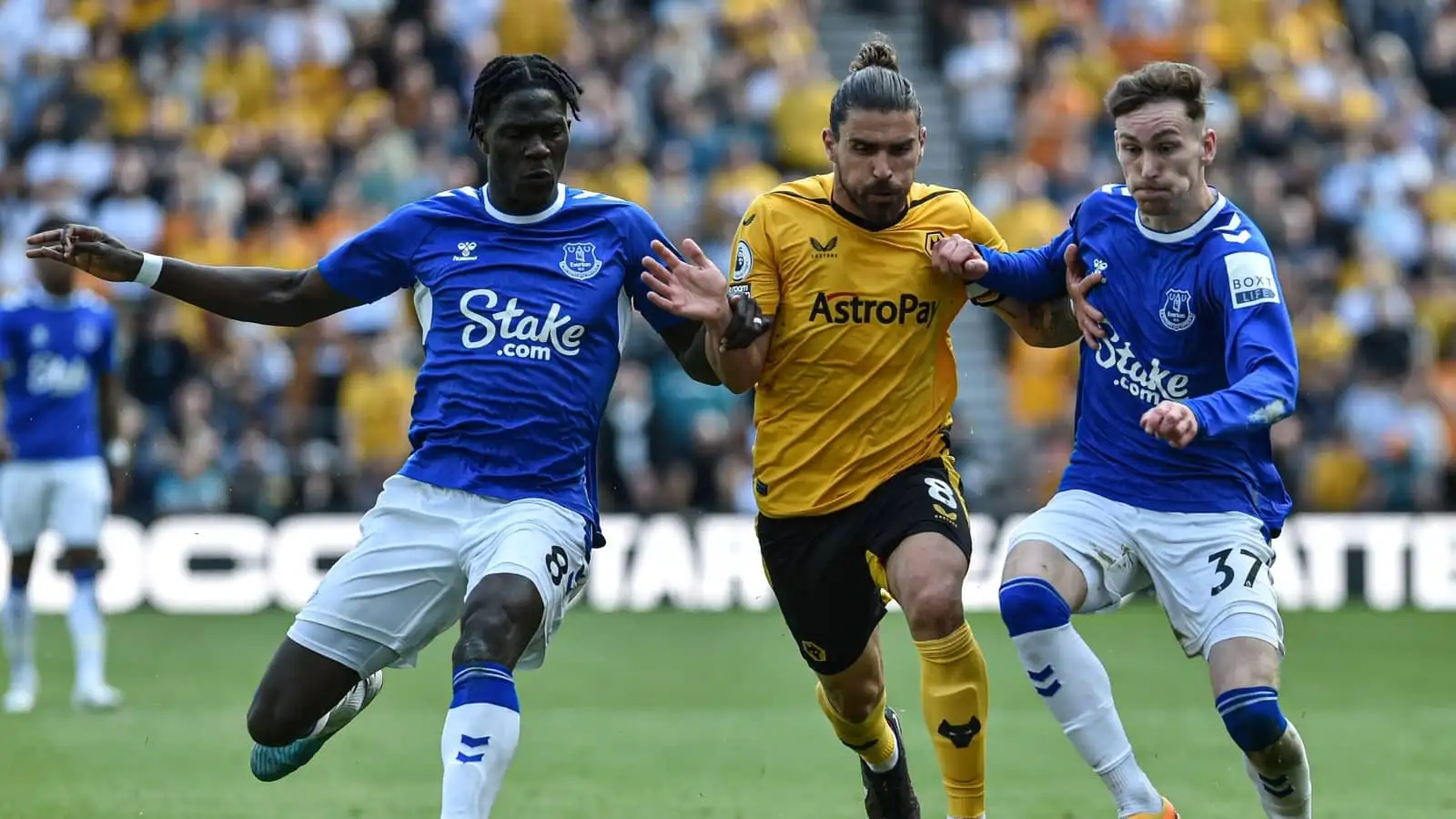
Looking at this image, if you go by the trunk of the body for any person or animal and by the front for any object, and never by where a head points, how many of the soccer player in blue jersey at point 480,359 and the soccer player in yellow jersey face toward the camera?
2

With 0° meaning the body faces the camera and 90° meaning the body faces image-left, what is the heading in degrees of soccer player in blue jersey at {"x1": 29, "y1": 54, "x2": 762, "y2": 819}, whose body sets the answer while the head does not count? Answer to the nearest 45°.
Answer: approximately 0°

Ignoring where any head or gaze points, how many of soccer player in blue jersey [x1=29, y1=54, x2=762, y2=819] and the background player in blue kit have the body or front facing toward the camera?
2

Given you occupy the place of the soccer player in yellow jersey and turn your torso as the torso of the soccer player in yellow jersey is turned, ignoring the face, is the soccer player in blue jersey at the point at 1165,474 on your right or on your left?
on your left

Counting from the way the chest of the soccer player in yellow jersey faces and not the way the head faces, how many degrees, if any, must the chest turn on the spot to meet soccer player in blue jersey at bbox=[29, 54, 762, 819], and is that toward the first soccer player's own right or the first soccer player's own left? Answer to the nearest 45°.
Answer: approximately 90° to the first soccer player's own right

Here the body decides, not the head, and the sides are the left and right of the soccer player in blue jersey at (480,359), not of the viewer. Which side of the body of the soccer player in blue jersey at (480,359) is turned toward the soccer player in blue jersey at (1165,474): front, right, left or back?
left

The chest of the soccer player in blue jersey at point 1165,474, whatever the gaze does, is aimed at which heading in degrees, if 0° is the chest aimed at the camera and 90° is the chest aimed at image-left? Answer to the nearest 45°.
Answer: approximately 45°

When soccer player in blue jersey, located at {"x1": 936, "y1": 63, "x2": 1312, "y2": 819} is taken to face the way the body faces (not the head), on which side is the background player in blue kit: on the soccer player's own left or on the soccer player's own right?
on the soccer player's own right

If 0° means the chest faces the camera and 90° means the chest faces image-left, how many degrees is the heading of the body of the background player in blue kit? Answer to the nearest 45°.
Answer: approximately 0°
